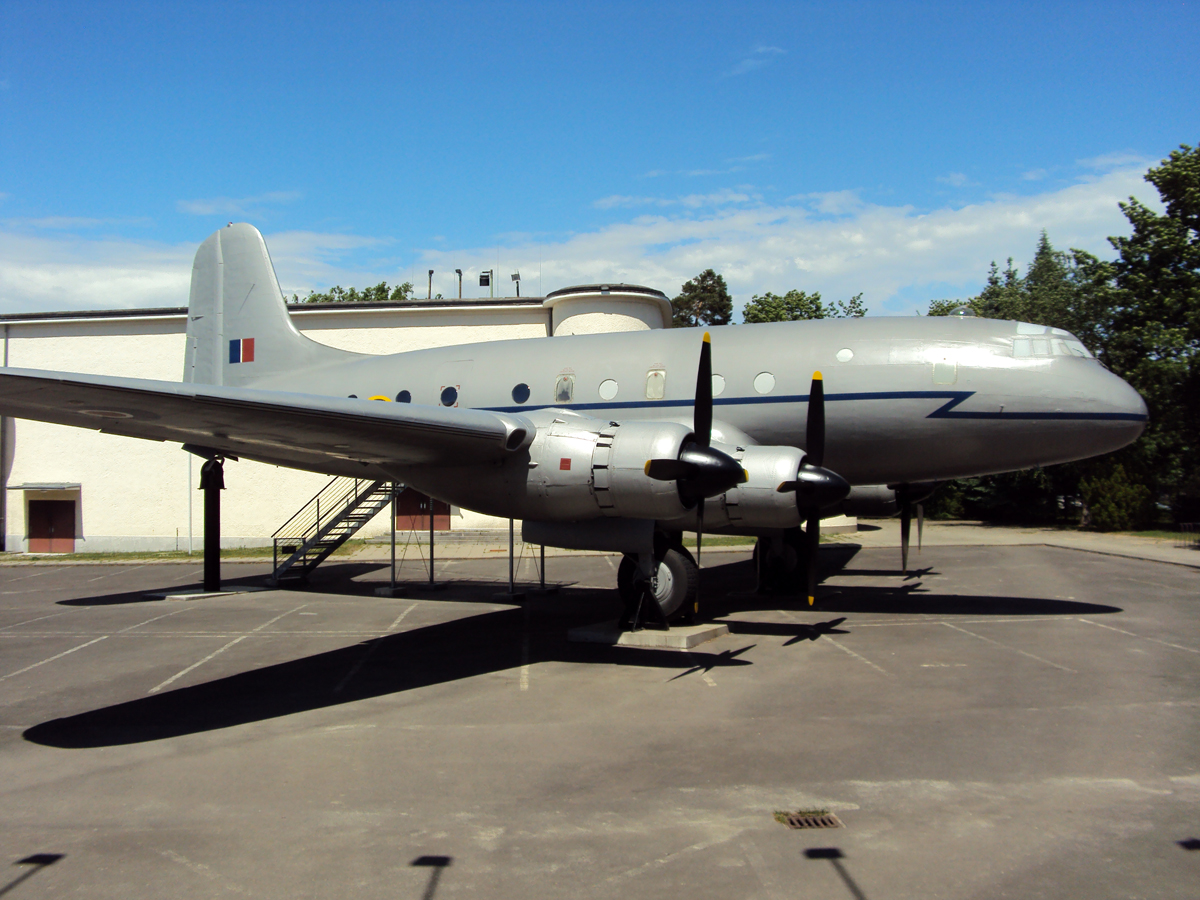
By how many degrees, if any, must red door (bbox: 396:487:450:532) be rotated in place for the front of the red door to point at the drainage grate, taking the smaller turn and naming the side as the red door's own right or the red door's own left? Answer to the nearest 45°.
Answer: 0° — it already faces it

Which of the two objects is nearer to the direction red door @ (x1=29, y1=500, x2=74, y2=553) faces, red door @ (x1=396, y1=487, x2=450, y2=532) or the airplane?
the airplane

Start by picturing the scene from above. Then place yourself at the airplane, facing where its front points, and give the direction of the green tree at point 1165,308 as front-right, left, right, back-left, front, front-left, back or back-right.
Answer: left

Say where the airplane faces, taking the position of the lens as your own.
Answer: facing the viewer and to the right of the viewer

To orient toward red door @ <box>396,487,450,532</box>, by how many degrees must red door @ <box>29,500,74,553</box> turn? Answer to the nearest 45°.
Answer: approximately 45° to its left

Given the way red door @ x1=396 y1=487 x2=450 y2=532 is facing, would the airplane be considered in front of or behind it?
in front

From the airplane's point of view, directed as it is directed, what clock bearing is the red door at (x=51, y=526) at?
The red door is roughly at 6 o'clock from the airplane.

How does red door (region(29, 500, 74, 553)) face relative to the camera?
toward the camera

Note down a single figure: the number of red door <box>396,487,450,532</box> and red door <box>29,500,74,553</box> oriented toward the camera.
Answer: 2

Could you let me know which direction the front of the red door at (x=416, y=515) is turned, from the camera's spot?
facing the viewer

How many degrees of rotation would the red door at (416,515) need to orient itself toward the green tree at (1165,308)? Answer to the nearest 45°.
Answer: approximately 90° to its left

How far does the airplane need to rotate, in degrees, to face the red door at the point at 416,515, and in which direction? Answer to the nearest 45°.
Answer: approximately 135° to its left

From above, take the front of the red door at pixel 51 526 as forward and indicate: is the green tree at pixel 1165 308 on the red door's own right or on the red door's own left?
on the red door's own left
